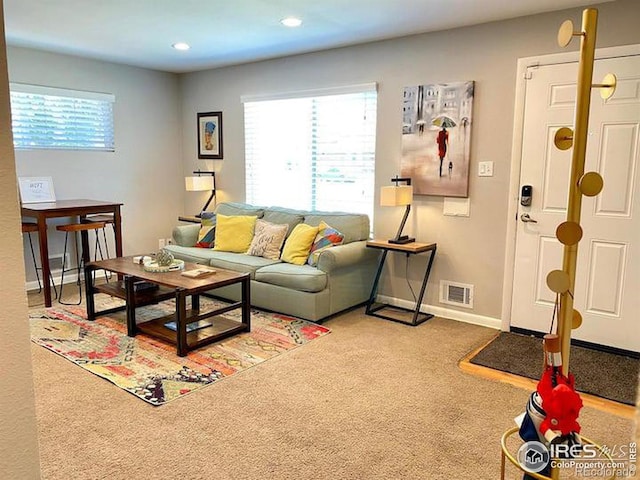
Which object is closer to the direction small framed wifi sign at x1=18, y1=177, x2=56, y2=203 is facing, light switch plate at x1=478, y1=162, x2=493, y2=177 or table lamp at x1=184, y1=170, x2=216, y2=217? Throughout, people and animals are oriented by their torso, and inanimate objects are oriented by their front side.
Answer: the light switch plate

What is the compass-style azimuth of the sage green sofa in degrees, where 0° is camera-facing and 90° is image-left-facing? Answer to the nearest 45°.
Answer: approximately 45°

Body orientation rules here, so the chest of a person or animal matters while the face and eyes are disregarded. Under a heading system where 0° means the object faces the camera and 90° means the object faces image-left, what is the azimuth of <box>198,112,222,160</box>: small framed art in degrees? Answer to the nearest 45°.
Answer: approximately 45°

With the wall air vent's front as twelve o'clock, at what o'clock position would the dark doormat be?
The dark doormat is roughly at 9 o'clock from the wall air vent.

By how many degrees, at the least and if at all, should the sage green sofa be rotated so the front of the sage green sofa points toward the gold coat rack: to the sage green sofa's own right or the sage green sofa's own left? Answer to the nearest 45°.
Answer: approximately 45° to the sage green sofa's own left

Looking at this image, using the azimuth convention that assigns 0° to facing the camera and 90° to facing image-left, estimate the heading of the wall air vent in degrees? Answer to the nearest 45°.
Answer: approximately 45°

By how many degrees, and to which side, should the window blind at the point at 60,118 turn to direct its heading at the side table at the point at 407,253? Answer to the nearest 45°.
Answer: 0° — it already faces it

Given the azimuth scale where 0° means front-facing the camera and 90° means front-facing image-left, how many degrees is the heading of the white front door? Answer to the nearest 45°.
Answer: approximately 45°

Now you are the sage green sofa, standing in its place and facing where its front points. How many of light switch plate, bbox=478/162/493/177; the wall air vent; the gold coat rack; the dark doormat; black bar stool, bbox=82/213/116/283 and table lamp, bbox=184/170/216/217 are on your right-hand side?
2

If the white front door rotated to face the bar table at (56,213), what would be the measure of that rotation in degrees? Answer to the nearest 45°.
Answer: approximately 45° to its right

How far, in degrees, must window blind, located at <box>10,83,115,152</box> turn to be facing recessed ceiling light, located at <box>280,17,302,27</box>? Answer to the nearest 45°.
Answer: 0° — it already faces it

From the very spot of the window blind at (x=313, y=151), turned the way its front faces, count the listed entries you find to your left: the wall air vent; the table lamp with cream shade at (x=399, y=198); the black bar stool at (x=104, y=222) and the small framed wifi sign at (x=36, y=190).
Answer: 2

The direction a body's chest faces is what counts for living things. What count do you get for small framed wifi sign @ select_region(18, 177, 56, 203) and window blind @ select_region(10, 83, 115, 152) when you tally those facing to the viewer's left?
0

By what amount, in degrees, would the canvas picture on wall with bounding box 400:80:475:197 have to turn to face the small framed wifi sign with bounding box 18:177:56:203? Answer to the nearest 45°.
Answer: approximately 45° to its right

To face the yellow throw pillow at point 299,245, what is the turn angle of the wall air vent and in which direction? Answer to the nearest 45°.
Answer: approximately 45° to its right
